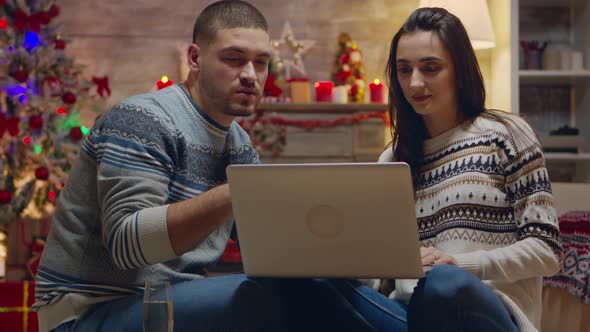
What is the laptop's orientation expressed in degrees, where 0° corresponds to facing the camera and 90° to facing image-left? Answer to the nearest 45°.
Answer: approximately 180°

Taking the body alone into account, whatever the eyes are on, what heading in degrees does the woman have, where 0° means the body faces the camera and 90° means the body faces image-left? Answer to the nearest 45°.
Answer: approximately 45°

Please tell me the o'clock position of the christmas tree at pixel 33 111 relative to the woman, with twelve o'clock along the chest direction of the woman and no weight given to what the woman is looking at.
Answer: The christmas tree is roughly at 3 o'clock from the woman.

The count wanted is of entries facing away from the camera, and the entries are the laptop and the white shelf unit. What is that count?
1

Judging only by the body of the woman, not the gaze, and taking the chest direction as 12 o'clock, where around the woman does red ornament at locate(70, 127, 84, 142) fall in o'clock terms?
The red ornament is roughly at 3 o'clock from the woman.

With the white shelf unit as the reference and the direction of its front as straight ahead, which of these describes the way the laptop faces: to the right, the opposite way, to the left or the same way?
the opposite way

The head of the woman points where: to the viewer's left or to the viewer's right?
to the viewer's left

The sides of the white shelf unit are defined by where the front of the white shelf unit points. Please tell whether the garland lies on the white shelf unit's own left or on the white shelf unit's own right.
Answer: on the white shelf unit's own right

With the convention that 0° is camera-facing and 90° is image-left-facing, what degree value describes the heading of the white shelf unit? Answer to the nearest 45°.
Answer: approximately 0°

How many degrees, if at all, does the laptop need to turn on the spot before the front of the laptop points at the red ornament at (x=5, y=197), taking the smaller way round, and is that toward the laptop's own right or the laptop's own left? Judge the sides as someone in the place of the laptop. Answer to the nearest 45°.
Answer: approximately 45° to the laptop's own left

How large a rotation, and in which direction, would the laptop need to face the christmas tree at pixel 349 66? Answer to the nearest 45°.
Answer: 0° — it already faces it

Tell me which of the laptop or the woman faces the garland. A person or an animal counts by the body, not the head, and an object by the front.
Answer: the laptop

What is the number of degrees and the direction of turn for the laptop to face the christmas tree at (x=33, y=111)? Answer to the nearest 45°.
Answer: approximately 45° to its left

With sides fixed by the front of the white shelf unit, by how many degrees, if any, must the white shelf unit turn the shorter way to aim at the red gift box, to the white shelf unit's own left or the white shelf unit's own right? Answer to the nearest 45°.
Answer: approximately 45° to the white shelf unit's own right

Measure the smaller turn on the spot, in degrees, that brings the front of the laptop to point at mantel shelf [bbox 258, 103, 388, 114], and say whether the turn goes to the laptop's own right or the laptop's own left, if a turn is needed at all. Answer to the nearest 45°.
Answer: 0° — it already faces it
